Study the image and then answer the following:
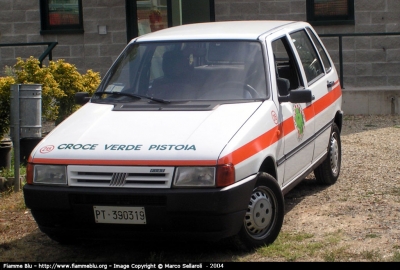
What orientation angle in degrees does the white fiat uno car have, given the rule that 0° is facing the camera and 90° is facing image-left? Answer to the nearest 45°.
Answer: approximately 45°

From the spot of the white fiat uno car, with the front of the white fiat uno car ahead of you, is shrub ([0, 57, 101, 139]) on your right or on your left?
on your right

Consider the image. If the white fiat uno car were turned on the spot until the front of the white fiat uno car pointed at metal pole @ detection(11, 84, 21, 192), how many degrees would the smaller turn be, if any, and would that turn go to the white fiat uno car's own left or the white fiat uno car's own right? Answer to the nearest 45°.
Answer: approximately 90° to the white fiat uno car's own right

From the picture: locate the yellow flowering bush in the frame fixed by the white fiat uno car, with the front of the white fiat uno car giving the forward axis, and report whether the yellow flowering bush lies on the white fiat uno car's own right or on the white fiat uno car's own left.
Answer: on the white fiat uno car's own right

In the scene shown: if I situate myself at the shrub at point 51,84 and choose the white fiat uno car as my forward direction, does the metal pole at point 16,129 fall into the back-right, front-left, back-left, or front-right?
front-right

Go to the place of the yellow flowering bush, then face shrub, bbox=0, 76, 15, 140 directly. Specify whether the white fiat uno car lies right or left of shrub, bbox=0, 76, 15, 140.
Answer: left

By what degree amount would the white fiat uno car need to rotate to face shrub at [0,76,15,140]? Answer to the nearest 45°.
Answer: approximately 90° to its right
